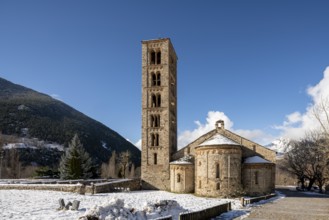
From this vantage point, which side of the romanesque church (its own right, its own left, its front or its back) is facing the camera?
back

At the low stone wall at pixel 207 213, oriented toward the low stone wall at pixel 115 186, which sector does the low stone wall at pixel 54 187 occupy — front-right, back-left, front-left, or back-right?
front-left

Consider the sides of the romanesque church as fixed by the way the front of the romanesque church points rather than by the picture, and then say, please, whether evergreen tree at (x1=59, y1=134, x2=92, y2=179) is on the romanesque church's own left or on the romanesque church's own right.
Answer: on the romanesque church's own left

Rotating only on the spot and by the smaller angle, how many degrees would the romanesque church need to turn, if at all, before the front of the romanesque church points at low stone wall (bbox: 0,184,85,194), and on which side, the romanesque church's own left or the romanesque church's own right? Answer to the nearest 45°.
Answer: approximately 135° to the romanesque church's own left

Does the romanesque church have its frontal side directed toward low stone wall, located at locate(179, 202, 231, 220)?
no

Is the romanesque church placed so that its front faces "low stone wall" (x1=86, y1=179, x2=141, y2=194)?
no

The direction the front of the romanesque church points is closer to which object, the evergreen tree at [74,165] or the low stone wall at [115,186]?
the evergreen tree
